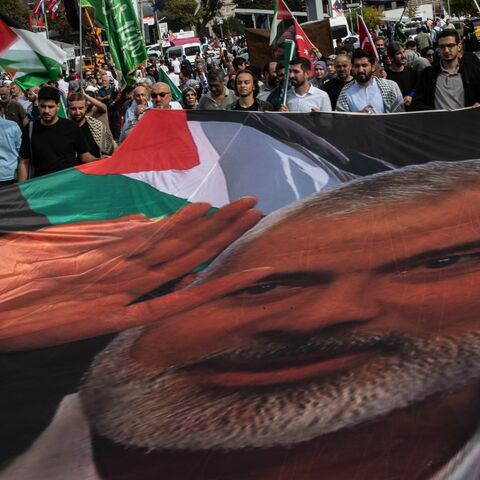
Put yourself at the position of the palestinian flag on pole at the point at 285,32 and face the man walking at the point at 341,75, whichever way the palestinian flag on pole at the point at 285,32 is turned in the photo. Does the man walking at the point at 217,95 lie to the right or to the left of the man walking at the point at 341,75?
right

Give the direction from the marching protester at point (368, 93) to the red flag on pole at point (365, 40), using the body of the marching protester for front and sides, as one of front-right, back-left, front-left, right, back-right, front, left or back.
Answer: back

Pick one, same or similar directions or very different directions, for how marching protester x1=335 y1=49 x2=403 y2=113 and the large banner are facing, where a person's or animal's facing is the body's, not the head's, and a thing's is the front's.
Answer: same or similar directions

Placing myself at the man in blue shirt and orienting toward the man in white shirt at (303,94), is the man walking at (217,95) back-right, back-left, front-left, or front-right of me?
front-left

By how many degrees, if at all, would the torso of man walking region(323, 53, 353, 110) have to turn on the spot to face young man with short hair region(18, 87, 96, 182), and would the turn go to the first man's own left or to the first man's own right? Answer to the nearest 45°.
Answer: approximately 45° to the first man's own right

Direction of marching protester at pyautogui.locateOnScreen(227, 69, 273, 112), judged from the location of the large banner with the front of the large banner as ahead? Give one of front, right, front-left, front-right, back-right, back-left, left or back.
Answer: back

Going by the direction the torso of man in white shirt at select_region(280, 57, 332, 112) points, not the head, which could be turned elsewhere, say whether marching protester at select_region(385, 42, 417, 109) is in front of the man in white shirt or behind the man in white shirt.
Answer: behind

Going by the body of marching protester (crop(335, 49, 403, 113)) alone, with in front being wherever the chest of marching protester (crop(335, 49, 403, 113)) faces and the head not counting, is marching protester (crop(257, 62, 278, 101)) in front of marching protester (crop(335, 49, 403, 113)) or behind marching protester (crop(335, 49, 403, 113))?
behind

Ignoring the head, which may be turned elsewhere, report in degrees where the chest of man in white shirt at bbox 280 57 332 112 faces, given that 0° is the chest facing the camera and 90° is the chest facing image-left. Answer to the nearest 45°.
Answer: approximately 45°

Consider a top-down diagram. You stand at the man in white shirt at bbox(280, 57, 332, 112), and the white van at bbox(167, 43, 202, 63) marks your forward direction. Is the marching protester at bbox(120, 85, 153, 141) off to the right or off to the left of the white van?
left

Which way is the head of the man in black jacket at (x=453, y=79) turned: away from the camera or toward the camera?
toward the camera

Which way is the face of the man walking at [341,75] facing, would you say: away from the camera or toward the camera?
toward the camera

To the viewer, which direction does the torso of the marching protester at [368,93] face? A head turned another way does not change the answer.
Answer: toward the camera

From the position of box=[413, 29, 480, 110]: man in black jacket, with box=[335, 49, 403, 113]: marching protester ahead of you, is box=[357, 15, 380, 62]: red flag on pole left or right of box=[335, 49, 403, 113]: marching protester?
right

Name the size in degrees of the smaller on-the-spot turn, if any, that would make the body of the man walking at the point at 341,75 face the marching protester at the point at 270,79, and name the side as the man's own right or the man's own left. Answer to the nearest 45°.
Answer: approximately 135° to the man's own right

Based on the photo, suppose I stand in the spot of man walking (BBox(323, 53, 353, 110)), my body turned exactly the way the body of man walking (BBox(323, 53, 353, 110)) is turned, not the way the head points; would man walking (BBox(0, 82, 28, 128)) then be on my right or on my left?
on my right

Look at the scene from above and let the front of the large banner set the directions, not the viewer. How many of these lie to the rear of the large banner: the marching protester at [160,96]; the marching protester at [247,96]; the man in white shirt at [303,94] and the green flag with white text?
4
